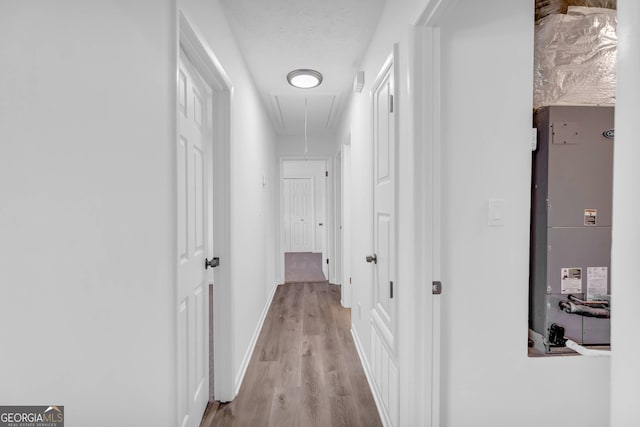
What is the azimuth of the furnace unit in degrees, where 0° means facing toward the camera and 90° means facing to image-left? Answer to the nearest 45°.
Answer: approximately 0°

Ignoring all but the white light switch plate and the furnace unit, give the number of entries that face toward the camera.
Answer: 2

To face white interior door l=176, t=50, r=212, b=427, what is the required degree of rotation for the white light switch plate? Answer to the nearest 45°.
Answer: approximately 90° to its right

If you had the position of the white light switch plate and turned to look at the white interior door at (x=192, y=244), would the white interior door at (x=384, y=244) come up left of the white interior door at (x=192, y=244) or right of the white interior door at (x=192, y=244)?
right

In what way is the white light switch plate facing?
toward the camera

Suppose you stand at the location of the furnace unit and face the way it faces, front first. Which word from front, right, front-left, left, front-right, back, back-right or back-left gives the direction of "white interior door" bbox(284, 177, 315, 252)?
back-right

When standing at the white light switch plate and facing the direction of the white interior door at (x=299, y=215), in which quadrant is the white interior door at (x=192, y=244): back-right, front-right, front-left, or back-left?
front-left

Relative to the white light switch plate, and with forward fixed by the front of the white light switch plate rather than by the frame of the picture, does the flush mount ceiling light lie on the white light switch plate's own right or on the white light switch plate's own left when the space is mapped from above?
on the white light switch plate's own right

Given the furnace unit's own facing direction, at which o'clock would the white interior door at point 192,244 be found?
The white interior door is roughly at 2 o'clock from the furnace unit.

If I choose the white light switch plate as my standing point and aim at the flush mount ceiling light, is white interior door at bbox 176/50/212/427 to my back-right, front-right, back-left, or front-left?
front-left

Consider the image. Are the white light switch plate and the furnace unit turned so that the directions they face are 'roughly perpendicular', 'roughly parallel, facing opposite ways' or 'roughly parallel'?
roughly parallel
